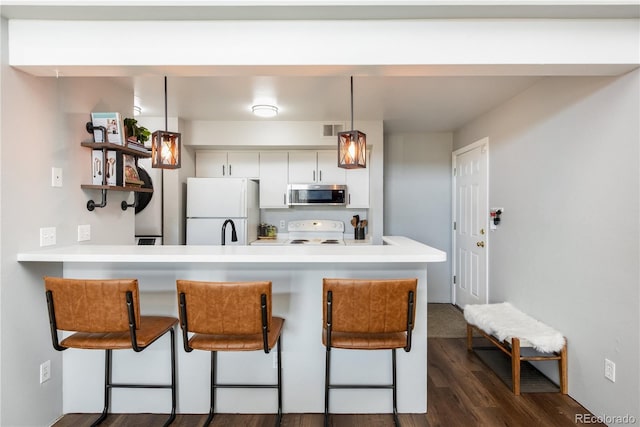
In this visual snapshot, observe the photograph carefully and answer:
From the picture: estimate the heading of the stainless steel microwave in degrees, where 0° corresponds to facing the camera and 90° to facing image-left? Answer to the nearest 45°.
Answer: approximately 0°

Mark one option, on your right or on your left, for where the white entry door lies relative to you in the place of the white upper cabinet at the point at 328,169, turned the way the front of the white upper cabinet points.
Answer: on your left

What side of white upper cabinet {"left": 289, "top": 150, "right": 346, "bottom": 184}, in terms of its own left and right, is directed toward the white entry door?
left

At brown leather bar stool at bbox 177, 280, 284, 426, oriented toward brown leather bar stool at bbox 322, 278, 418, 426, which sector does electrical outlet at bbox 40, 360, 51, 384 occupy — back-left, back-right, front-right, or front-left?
back-left

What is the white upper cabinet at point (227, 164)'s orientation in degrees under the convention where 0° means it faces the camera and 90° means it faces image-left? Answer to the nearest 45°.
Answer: approximately 0°
